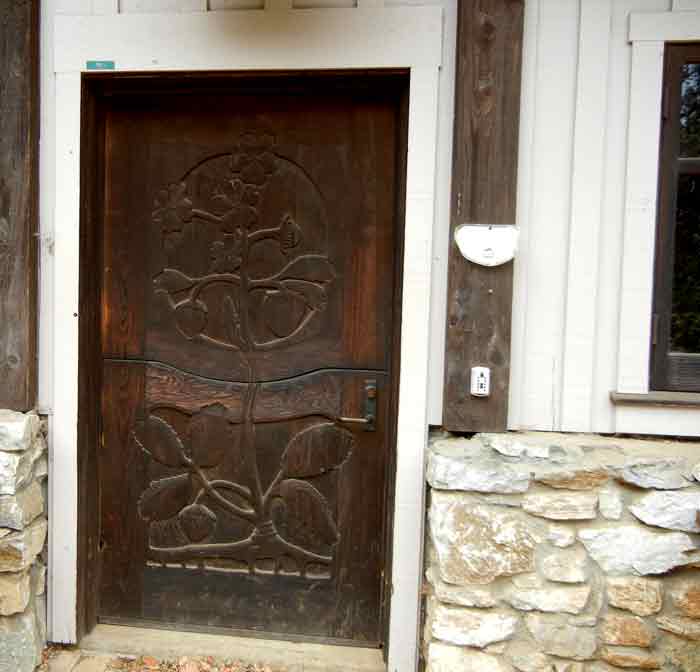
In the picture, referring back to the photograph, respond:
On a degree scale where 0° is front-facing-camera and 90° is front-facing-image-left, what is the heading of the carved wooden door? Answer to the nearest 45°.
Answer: approximately 0°

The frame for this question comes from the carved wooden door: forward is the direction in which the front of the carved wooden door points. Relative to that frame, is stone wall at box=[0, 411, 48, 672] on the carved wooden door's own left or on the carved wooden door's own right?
on the carved wooden door's own right

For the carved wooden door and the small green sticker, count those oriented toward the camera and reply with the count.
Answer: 2
